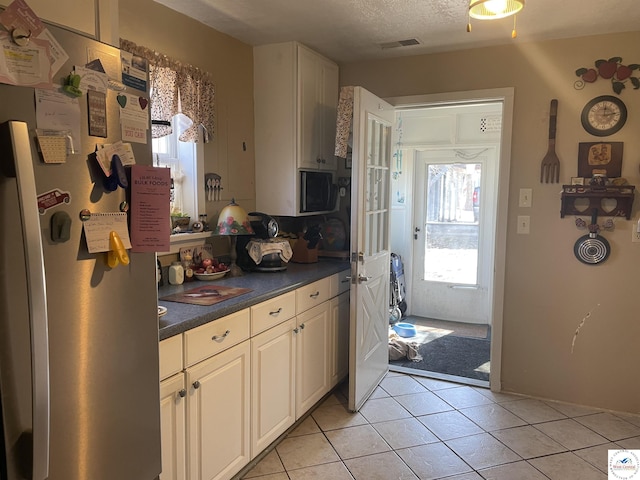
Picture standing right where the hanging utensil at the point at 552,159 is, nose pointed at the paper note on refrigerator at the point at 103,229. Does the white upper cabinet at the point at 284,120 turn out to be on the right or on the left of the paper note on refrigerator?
right

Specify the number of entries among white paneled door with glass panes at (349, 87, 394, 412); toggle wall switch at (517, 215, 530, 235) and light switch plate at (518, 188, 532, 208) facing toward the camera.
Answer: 2

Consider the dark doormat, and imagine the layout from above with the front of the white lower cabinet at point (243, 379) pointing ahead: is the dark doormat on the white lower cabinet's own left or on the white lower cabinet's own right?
on the white lower cabinet's own left

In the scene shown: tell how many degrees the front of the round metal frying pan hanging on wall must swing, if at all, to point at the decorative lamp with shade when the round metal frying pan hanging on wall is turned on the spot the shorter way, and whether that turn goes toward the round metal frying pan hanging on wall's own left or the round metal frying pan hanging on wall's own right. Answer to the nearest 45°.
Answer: approximately 45° to the round metal frying pan hanging on wall's own right

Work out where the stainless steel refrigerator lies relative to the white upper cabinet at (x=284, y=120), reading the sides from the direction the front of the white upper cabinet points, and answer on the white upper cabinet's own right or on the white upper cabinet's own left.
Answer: on the white upper cabinet's own right

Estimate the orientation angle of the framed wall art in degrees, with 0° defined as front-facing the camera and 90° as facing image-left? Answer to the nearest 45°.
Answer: approximately 0°
